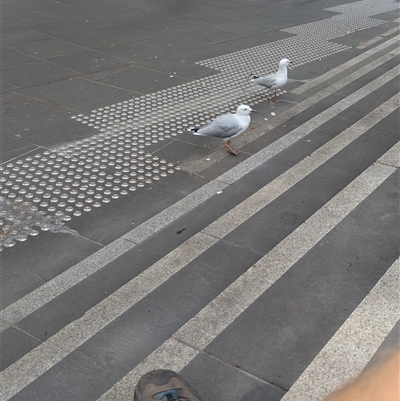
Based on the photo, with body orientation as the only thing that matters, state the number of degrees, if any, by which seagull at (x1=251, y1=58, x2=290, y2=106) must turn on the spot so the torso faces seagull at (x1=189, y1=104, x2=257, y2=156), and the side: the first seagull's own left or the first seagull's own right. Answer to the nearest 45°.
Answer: approximately 90° to the first seagull's own right

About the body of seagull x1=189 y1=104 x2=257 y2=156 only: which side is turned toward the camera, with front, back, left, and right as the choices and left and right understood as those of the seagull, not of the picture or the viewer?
right

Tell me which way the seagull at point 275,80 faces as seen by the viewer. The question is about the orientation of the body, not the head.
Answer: to the viewer's right

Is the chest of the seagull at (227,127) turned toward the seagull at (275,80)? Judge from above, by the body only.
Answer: no

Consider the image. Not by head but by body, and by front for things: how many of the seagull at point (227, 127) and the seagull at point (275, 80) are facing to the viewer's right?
2

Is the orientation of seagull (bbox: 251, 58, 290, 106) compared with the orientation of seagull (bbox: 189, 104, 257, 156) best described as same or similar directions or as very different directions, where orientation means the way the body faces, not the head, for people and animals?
same or similar directions
